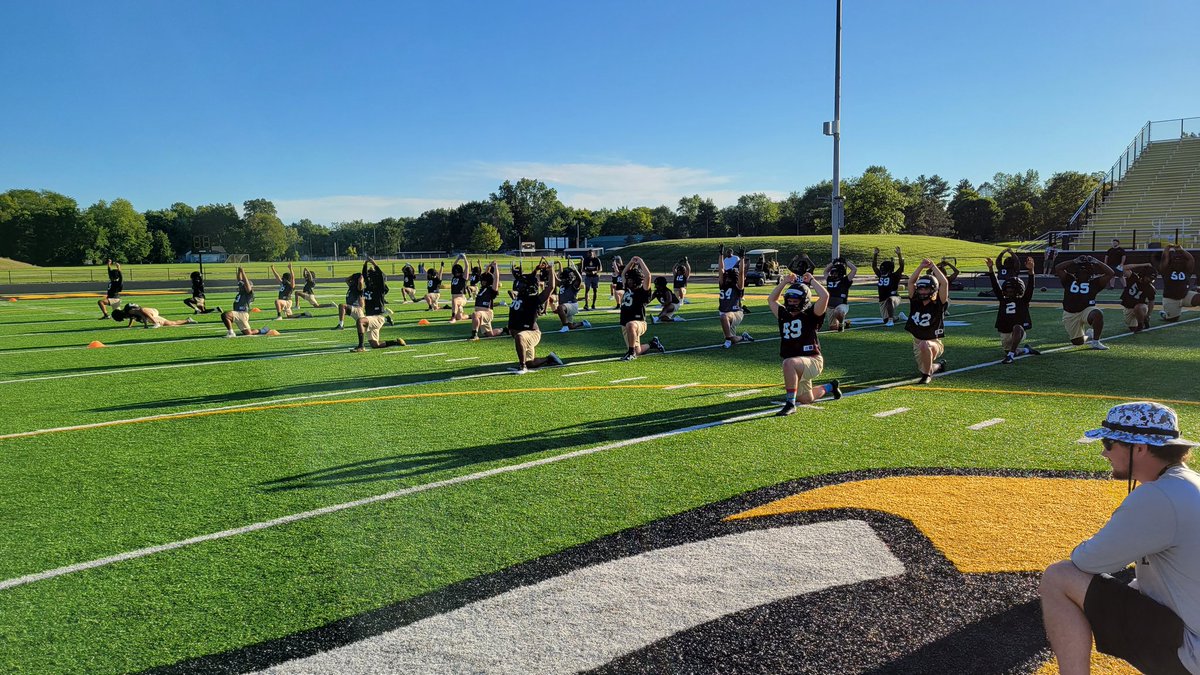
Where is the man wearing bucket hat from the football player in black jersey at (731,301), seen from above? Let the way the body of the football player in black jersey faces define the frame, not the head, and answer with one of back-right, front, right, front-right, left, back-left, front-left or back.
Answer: front-left

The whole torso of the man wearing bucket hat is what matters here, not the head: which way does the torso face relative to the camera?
to the viewer's left

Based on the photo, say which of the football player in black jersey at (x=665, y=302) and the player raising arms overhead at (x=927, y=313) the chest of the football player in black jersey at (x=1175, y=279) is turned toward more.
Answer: the player raising arms overhead

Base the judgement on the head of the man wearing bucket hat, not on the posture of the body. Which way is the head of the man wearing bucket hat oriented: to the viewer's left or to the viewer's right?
to the viewer's left

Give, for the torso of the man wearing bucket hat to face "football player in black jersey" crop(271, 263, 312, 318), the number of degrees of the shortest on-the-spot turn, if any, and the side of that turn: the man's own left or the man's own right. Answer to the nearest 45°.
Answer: approximately 45° to the man's own right

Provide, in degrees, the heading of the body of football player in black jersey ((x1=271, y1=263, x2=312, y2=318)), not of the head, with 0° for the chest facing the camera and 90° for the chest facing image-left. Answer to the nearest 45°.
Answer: approximately 45°

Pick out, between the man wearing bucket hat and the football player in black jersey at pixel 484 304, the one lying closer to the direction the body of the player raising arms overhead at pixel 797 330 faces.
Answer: the man wearing bucket hat

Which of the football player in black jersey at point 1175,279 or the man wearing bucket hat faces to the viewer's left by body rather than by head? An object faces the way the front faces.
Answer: the man wearing bucket hat

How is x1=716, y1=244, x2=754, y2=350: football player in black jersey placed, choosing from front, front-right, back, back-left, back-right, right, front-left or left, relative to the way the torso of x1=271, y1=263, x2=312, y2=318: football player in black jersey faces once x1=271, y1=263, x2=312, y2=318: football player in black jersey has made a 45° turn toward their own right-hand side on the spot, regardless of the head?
back-left

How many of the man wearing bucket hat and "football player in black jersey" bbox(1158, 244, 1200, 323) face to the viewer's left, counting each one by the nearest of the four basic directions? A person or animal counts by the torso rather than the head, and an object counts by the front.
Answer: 1

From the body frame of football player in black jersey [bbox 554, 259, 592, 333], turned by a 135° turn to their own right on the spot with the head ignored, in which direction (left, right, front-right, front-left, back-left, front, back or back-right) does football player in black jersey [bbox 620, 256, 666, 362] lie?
back

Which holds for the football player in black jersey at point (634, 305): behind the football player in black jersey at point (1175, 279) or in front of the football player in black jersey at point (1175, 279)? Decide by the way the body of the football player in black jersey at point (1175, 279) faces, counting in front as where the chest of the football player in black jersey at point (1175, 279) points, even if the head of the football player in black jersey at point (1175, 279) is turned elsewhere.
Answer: in front

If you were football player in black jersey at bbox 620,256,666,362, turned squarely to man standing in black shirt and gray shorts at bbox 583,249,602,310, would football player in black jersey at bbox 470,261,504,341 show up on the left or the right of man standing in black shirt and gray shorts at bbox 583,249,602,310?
left

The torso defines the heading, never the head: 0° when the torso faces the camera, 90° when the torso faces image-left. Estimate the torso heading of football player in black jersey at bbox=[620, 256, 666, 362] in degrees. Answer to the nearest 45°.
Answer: approximately 45°

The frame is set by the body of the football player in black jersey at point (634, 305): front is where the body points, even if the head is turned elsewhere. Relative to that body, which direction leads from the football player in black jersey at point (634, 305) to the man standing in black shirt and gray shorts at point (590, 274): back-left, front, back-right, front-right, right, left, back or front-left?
back-right

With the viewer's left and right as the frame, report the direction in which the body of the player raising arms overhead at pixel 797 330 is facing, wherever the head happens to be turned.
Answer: facing the viewer and to the left of the viewer

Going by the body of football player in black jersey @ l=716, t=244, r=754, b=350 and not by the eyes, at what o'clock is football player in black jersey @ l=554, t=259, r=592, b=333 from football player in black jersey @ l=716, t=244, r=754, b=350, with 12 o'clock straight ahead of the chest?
football player in black jersey @ l=554, t=259, r=592, b=333 is roughly at 3 o'clock from football player in black jersey @ l=716, t=244, r=754, b=350.
